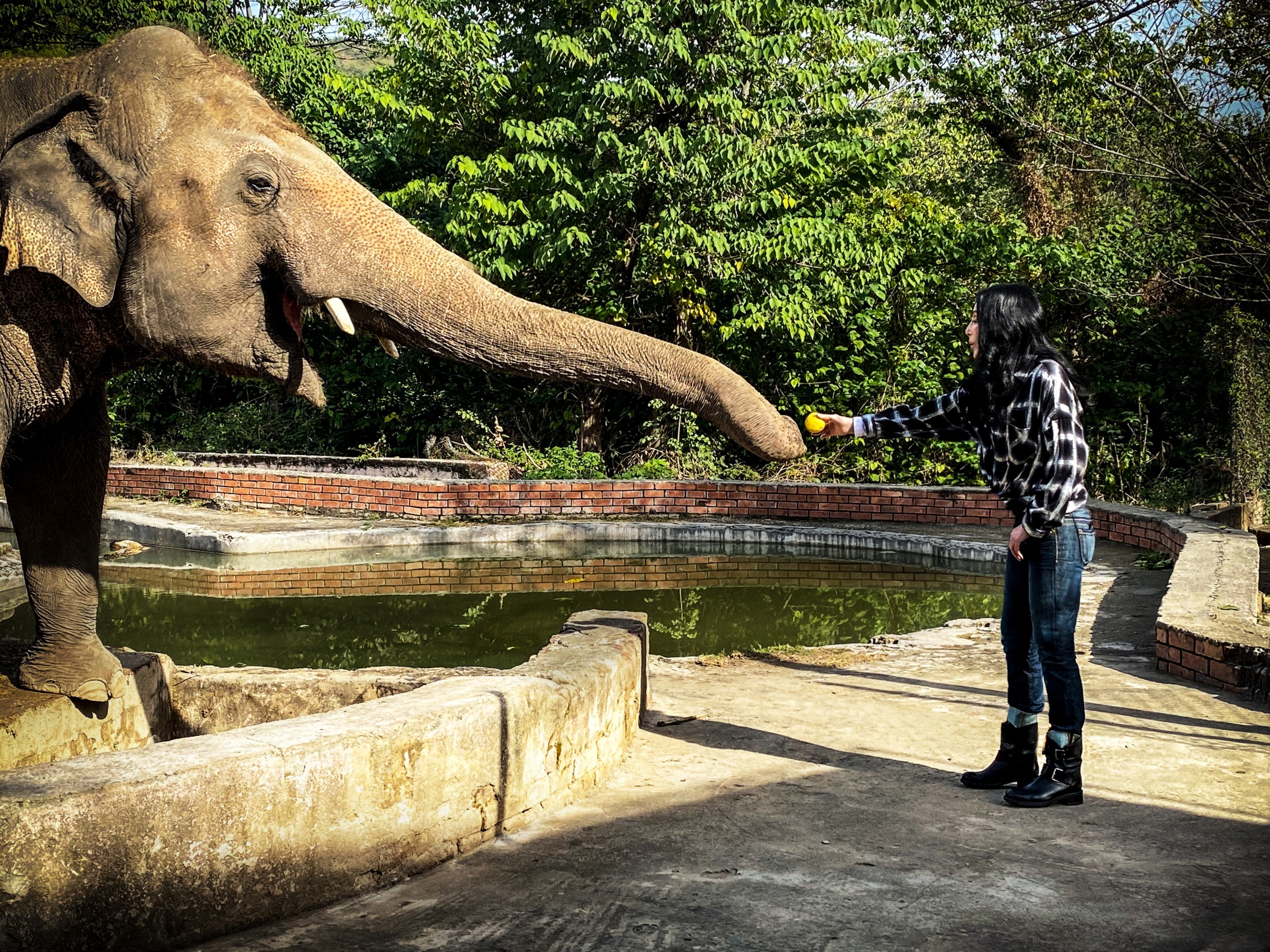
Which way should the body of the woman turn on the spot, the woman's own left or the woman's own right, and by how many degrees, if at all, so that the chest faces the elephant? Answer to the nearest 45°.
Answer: approximately 45° to the woman's own left

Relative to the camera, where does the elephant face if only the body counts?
to the viewer's right

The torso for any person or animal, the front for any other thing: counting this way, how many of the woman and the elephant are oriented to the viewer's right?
1

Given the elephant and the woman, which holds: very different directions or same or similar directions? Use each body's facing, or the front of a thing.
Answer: very different directions

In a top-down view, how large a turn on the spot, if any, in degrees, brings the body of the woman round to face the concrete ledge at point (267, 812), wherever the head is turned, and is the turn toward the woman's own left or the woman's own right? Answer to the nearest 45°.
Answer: approximately 45° to the woman's own left

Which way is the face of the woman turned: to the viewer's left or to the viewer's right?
to the viewer's left

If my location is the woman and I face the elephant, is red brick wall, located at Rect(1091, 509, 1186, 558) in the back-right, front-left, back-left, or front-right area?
back-right

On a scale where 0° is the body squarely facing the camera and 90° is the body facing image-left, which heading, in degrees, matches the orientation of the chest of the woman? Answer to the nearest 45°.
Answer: approximately 90°

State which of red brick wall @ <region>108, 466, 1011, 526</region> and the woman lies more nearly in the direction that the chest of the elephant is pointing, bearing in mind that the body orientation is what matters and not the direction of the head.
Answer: the woman

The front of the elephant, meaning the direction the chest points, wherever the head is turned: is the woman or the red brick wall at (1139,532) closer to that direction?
the woman

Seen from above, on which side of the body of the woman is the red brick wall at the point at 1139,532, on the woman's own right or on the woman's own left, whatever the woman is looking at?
on the woman's own right

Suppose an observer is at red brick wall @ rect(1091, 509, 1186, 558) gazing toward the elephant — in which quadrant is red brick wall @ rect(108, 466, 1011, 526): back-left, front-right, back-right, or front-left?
front-right

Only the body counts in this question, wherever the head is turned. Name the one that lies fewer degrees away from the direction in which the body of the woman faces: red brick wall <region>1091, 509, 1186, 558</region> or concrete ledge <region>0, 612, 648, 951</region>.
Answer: the concrete ledge
